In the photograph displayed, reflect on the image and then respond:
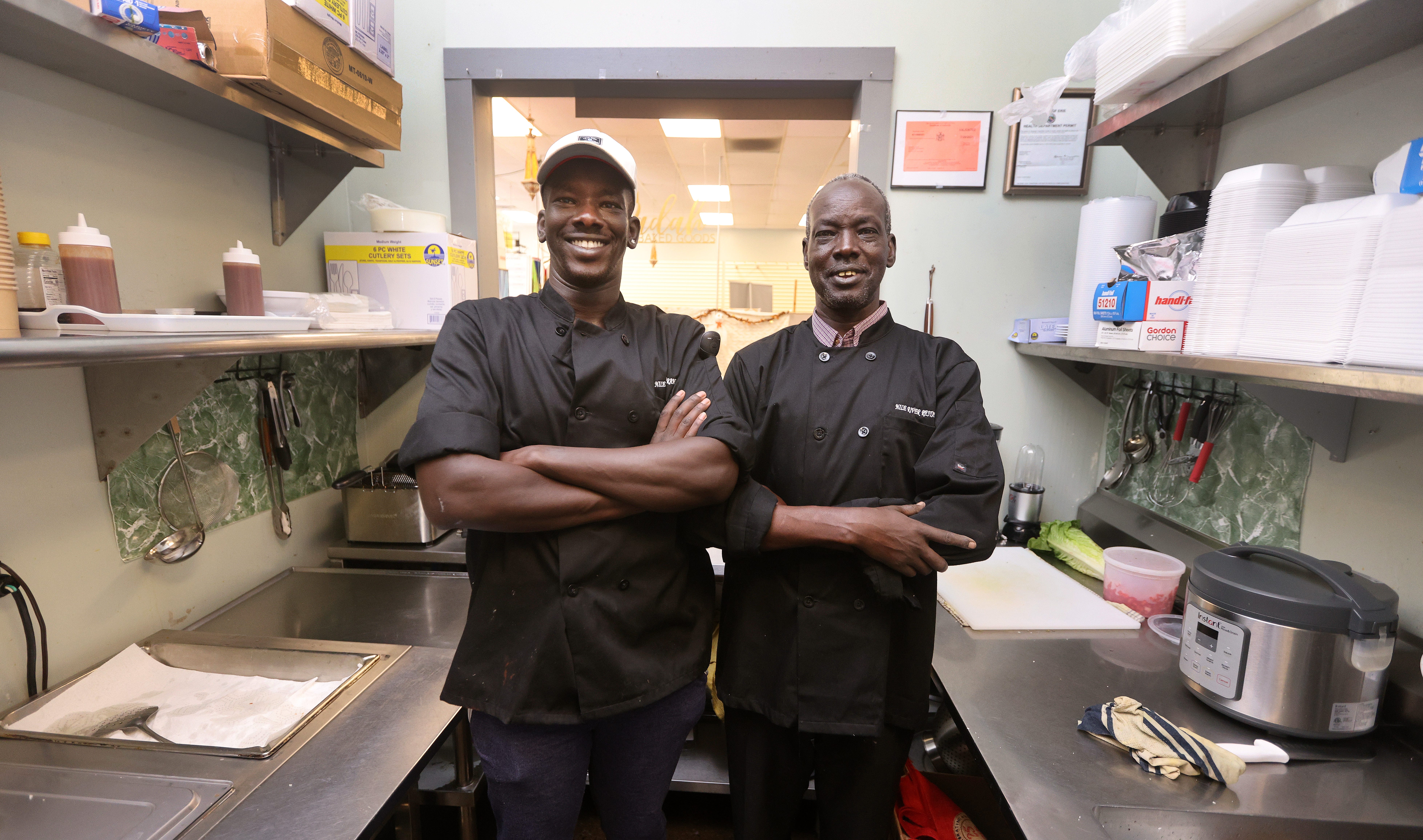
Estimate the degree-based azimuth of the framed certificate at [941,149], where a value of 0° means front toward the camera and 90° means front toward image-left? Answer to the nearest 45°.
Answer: approximately 0°

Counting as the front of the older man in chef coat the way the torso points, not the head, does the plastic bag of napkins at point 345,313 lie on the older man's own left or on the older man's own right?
on the older man's own right

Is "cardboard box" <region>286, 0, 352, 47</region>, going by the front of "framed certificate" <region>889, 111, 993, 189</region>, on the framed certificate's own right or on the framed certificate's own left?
on the framed certificate's own right

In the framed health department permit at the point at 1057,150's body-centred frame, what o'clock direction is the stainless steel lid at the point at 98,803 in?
The stainless steel lid is roughly at 1 o'clock from the framed health department permit.
